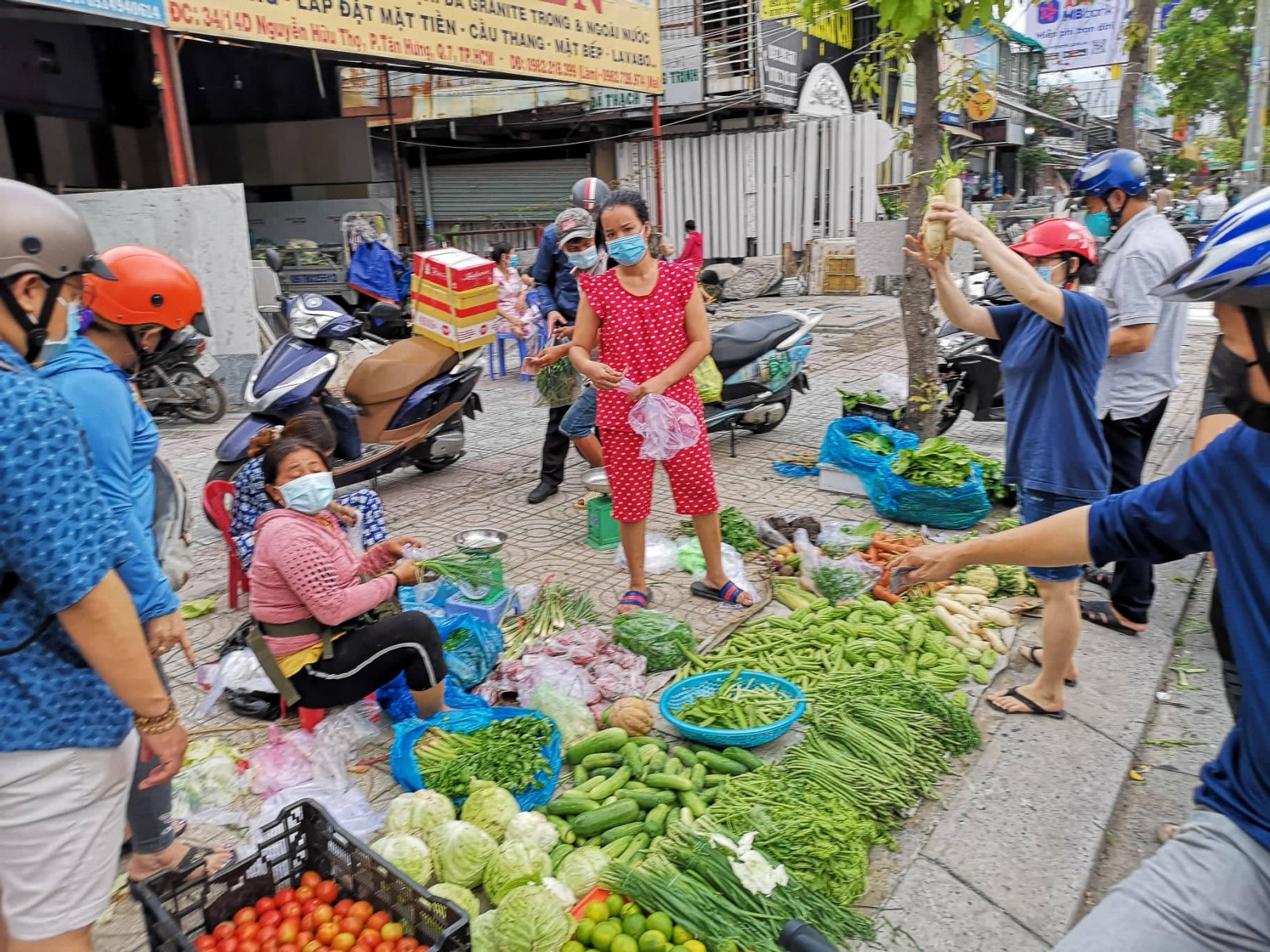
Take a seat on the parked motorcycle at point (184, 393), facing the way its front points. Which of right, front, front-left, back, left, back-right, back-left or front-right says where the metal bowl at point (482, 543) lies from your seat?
back-left

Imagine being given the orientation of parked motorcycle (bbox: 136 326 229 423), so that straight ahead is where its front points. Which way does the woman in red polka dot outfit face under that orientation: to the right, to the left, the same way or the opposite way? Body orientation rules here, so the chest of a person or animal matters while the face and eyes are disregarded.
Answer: to the left

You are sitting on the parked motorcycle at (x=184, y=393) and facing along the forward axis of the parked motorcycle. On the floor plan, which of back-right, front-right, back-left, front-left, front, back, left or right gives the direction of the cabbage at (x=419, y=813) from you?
back-left

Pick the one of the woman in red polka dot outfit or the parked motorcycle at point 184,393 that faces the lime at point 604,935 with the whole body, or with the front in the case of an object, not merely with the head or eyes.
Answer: the woman in red polka dot outfit

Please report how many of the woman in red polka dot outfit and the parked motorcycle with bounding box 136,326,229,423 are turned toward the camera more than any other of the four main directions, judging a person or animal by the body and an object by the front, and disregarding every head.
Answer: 1

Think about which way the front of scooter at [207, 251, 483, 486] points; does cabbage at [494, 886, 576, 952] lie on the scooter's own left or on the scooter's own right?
on the scooter's own left

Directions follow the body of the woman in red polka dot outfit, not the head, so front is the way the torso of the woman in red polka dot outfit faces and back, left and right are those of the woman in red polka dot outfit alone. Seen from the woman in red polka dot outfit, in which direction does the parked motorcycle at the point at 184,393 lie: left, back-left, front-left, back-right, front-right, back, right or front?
back-right

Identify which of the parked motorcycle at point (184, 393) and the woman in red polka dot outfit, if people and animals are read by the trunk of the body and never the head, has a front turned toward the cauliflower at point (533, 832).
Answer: the woman in red polka dot outfit

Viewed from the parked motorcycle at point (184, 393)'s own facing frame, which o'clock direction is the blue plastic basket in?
The blue plastic basket is roughly at 7 o'clock from the parked motorcycle.

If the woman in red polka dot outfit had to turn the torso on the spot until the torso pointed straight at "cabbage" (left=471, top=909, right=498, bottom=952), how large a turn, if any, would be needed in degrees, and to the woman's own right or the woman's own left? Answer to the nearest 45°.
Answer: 0° — they already face it

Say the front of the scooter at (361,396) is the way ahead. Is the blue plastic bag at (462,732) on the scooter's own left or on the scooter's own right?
on the scooter's own left

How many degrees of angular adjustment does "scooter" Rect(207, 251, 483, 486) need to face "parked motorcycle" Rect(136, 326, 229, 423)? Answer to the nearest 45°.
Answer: approximately 90° to its right

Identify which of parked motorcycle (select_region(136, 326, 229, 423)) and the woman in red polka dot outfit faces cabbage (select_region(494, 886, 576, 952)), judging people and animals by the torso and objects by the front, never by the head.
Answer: the woman in red polka dot outfit
